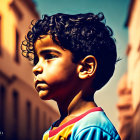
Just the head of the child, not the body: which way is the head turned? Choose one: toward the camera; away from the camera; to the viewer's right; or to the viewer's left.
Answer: to the viewer's left

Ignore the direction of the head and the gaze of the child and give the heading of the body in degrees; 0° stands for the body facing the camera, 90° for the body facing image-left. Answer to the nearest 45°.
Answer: approximately 90°

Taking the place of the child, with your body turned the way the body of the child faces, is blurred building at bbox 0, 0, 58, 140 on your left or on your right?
on your right
